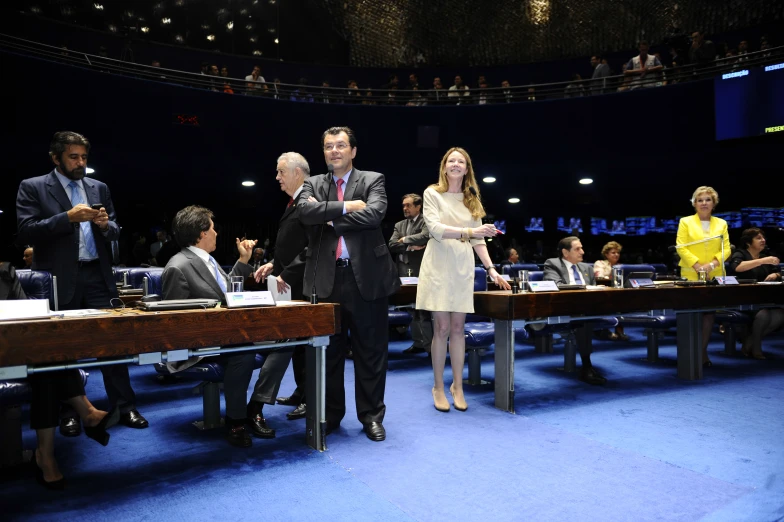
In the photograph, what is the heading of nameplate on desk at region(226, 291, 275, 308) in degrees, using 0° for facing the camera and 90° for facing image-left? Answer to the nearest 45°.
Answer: approximately 0°

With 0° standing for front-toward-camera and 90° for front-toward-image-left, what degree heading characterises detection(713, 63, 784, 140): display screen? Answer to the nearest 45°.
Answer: approximately 45°

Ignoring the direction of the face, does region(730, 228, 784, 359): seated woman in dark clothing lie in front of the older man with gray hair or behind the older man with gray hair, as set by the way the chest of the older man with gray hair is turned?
behind

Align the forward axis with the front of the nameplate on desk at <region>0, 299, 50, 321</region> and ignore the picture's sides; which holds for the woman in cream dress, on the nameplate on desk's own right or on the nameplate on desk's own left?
on the nameplate on desk's own left

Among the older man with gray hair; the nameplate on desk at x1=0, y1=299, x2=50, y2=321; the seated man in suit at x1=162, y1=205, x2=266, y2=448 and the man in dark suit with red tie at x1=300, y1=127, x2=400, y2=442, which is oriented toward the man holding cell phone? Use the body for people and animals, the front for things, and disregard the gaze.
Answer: the older man with gray hair

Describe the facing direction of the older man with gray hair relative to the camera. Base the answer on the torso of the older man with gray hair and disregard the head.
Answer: to the viewer's left

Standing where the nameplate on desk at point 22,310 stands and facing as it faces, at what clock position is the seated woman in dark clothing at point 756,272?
The seated woman in dark clothing is roughly at 9 o'clock from the nameplate on desk.

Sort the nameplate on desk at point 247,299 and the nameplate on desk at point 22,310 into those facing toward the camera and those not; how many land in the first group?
2
